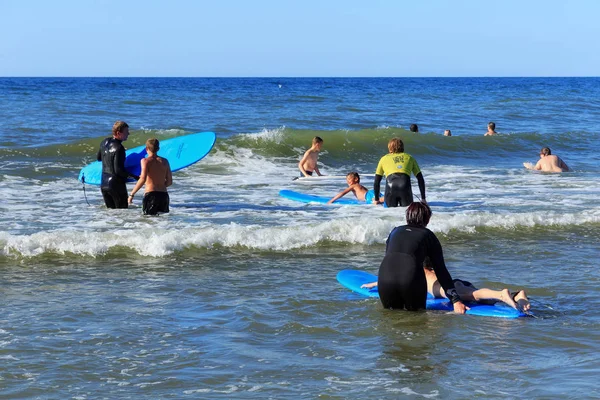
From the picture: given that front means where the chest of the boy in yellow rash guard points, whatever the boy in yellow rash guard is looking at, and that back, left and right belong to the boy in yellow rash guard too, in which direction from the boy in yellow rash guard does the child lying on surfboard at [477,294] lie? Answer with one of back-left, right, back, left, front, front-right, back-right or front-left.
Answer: back

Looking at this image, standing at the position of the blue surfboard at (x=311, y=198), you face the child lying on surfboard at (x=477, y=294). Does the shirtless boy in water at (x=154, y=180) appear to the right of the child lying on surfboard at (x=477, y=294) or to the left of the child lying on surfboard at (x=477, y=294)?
right

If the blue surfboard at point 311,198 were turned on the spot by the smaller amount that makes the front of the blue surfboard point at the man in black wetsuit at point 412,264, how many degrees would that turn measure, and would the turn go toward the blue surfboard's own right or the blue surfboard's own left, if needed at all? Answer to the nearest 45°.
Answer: approximately 90° to the blue surfboard's own left

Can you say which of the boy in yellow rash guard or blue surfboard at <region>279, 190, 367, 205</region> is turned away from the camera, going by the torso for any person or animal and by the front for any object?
the boy in yellow rash guard

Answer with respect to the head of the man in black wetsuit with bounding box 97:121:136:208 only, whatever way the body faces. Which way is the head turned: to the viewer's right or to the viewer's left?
to the viewer's right

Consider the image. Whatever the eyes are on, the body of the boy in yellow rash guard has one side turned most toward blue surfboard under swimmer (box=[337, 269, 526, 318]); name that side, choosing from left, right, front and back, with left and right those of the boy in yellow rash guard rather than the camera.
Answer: back

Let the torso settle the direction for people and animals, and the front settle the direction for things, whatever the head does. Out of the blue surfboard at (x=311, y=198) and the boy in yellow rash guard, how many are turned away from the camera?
1

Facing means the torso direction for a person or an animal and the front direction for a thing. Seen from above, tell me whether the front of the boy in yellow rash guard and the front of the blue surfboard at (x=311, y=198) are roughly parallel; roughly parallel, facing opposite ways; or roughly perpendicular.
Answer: roughly perpendicular

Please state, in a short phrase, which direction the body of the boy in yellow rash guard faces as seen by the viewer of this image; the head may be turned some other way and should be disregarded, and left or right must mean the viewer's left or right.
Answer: facing away from the viewer

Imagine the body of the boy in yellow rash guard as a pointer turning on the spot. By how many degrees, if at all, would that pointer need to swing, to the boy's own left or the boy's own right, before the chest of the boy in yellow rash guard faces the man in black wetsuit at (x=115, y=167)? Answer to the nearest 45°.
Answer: approximately 90° to the boy's own left

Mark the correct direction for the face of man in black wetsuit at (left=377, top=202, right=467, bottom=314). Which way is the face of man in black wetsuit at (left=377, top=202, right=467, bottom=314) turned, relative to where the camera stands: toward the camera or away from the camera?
away from the camera

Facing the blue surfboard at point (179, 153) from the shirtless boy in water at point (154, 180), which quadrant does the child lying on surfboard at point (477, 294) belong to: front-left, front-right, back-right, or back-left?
back-right

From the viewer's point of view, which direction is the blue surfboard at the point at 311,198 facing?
to the viewer's left
